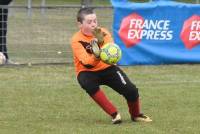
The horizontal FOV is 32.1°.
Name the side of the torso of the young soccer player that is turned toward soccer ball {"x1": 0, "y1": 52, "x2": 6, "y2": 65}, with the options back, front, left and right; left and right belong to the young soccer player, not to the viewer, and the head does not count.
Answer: back

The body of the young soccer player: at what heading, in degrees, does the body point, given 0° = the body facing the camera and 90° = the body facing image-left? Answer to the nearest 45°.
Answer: approximately 315°

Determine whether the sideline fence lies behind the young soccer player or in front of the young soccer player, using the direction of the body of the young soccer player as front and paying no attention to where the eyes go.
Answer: behind
